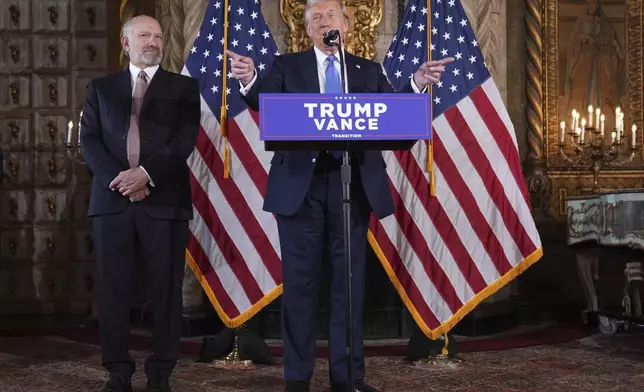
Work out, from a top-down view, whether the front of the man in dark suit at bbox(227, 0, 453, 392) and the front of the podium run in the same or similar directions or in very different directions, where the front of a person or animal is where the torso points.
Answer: same or similar directions

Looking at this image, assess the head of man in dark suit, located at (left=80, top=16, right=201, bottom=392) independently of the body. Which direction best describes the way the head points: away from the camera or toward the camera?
toward the camera

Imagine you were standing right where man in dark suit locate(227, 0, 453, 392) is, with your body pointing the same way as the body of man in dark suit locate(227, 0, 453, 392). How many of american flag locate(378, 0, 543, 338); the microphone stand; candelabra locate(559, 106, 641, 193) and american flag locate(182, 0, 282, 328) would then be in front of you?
1

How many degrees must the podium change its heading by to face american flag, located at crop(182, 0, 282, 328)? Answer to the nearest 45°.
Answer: approximately 180°

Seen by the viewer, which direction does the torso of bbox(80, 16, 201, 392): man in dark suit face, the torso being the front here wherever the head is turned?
toward the camera

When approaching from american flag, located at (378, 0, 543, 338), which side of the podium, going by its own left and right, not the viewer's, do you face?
back

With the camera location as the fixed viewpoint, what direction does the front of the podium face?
facing the viewer

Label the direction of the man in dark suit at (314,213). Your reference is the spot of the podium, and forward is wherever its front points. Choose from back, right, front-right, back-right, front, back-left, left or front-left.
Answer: back

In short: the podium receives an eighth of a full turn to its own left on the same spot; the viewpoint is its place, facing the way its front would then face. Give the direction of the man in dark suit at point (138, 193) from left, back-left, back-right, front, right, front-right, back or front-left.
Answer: back

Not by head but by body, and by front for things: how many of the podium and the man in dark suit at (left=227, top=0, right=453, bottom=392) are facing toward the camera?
2

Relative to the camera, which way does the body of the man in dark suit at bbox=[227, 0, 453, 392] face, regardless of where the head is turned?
toward the camera

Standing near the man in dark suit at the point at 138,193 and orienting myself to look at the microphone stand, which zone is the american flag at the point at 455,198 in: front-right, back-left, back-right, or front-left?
front-left

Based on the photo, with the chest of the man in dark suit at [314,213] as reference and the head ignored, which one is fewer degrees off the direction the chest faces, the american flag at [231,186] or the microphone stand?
the microphone stand
